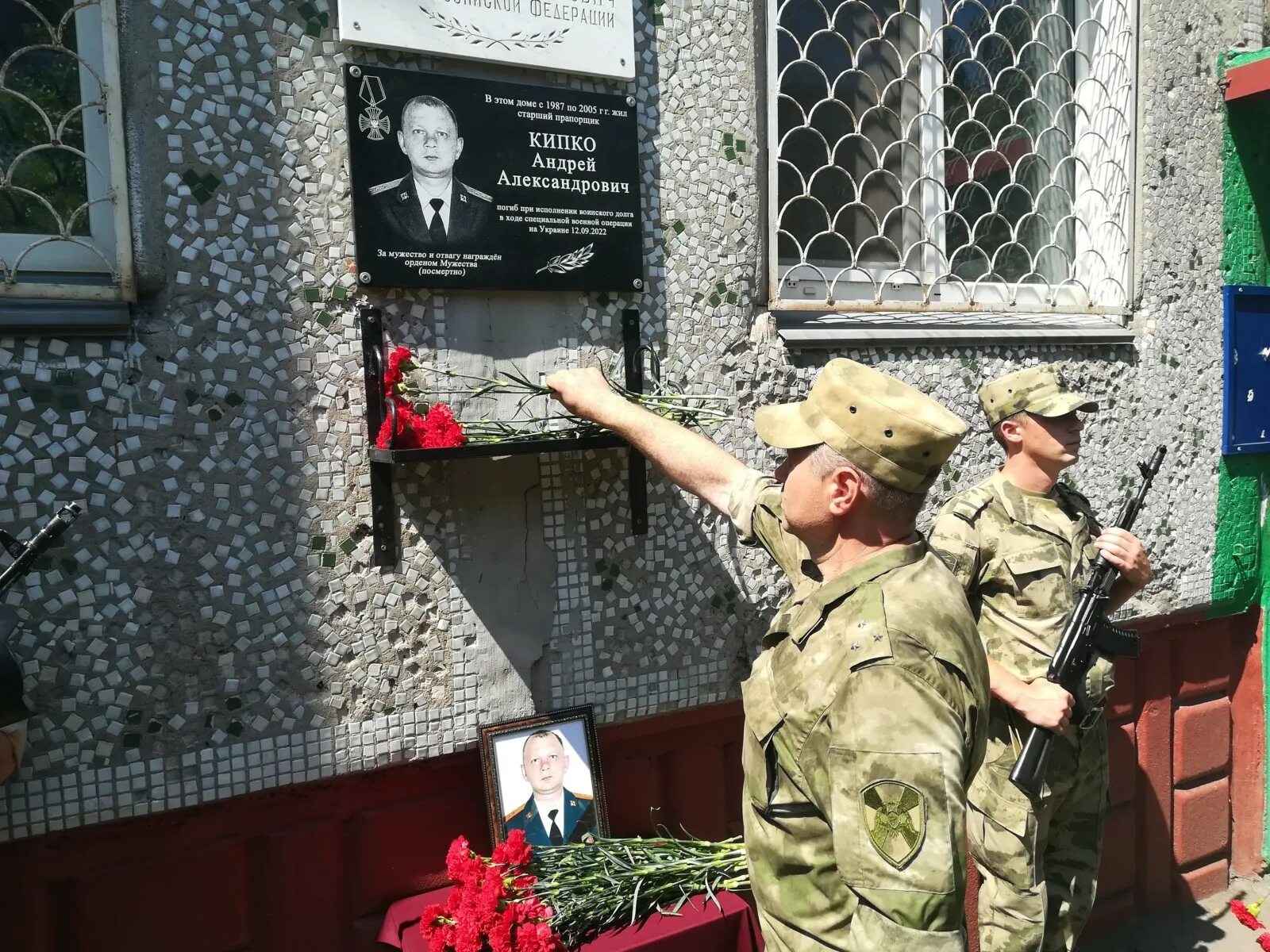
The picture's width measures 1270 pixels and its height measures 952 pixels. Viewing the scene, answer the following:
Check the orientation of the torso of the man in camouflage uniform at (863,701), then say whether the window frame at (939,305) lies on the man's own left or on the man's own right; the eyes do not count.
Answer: on the man's own right

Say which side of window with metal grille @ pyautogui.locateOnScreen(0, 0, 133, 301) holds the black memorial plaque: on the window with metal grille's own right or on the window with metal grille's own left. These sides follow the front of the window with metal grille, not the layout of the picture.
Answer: on the window with metal grille's own left

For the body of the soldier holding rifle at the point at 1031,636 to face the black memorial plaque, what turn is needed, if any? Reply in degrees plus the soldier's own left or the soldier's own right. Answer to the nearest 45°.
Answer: approximately 90° to the soldier's own right

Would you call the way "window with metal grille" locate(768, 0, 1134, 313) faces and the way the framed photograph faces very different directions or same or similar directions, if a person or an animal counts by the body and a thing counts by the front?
same or similar directions

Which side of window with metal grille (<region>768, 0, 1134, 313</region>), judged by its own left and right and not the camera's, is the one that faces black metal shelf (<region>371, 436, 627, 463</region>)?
right

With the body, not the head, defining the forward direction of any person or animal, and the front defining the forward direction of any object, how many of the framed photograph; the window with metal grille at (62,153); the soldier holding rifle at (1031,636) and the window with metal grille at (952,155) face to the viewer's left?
0

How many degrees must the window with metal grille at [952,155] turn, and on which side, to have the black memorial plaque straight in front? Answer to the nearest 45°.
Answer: approximately 90° to its right

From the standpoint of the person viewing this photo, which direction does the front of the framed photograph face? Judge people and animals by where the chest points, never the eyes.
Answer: facing the viewer

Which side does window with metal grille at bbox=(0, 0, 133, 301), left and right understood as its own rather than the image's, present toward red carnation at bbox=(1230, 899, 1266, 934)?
left

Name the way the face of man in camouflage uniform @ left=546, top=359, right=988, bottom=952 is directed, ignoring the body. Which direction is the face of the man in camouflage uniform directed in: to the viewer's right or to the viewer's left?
to the viewer's left

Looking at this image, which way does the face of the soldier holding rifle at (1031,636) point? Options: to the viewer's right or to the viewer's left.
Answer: to the viewer's right

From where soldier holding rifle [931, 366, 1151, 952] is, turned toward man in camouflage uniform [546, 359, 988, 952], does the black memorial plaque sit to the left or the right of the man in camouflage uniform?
right

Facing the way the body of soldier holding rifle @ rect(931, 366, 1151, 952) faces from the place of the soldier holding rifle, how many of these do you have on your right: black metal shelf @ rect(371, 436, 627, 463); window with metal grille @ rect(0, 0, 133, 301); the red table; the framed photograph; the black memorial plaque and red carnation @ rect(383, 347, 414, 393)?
6

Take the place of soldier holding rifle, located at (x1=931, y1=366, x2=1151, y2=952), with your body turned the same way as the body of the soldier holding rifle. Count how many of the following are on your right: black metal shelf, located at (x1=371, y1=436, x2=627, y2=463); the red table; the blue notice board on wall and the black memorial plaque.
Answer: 3

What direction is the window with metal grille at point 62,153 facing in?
toward the camera

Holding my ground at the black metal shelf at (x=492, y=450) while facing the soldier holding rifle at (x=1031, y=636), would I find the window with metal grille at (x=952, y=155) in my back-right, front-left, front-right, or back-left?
front-left

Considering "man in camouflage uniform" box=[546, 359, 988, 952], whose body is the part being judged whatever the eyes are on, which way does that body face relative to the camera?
to the viewer's left
